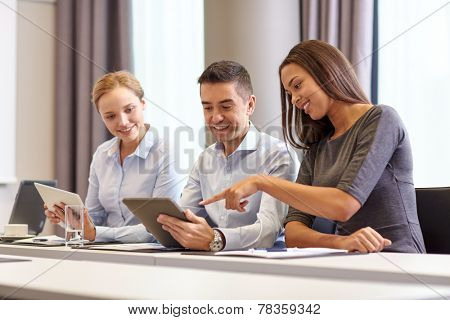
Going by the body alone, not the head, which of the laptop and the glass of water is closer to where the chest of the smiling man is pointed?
the glass of water

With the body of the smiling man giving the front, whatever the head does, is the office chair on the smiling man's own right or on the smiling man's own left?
on the smiling man's own left

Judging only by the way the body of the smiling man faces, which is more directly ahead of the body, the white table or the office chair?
the white table

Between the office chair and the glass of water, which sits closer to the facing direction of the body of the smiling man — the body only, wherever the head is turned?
the glass of water

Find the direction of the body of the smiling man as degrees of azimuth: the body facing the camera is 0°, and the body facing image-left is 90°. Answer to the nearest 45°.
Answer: approximately 45°

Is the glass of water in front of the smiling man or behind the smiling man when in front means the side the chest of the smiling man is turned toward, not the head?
in front

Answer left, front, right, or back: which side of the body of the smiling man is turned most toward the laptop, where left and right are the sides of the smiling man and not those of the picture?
right
